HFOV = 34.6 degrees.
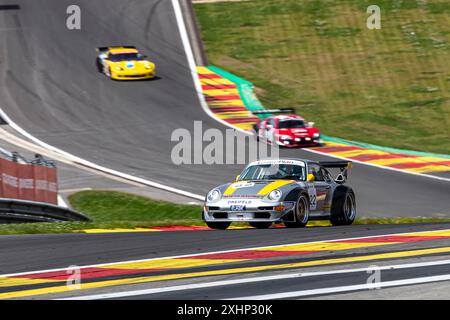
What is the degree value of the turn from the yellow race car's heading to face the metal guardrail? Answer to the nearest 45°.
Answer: approximately 45° to its right

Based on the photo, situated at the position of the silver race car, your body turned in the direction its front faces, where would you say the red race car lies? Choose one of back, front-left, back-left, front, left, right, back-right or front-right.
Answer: back-right

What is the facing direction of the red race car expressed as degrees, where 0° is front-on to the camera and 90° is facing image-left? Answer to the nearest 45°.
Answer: approximately 315°

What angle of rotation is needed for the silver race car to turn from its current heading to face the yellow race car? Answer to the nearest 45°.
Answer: approximately 135° to its right

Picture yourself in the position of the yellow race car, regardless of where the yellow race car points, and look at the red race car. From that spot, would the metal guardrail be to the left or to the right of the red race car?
right

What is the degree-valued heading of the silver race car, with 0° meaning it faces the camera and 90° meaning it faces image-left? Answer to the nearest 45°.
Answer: approximately 45°
